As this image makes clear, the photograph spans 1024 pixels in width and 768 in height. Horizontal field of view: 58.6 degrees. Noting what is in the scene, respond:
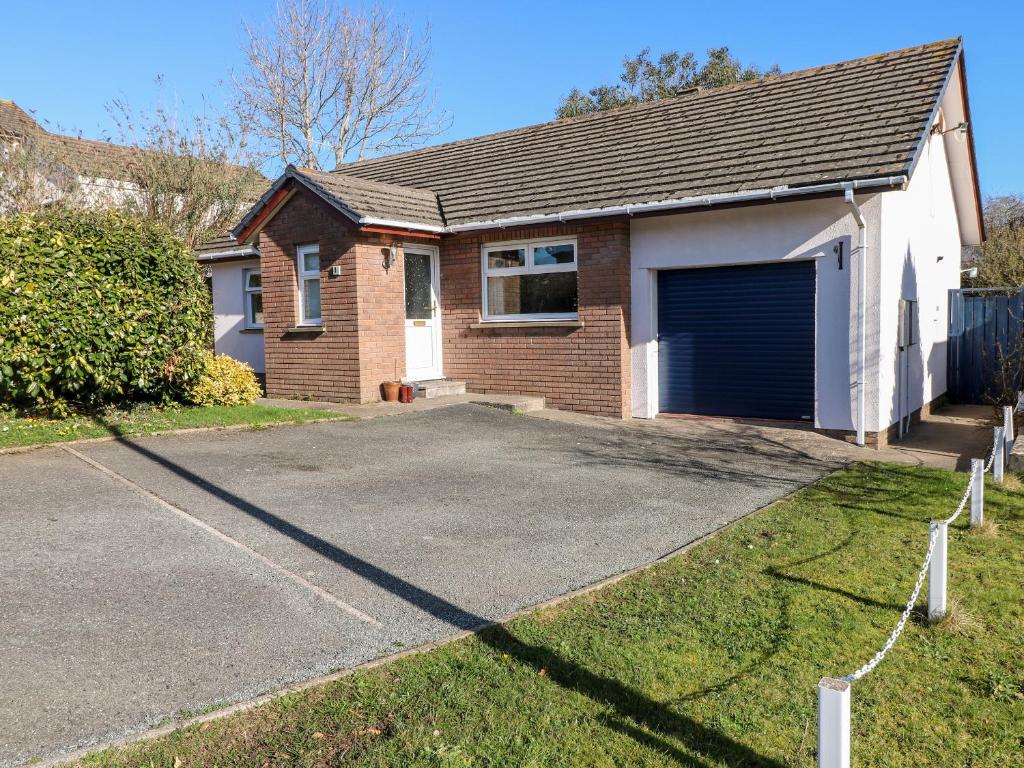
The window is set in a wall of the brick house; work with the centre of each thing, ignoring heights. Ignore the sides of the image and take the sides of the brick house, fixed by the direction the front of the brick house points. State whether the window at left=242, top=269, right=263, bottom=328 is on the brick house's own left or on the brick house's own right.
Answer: on the brick house's own right

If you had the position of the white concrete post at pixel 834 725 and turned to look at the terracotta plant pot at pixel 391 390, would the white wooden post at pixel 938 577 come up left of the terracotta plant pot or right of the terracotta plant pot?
right

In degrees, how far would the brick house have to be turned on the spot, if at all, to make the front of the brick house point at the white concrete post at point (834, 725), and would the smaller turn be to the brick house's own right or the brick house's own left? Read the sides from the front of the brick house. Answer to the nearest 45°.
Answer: approximately 45° to the brick house's own left

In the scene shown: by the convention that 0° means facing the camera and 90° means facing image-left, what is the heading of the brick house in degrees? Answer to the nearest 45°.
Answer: approximately 45°

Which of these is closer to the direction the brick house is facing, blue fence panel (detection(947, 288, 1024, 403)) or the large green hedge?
the large green hedge

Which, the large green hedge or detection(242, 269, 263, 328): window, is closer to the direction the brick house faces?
the large green hedge

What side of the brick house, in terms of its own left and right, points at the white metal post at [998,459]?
left

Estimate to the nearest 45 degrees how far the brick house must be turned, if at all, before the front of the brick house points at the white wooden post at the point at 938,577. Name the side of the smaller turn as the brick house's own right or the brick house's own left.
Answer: approximately 45° to the brick house's own left

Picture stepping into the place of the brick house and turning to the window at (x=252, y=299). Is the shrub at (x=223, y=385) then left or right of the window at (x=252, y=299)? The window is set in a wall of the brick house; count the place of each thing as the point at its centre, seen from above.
left

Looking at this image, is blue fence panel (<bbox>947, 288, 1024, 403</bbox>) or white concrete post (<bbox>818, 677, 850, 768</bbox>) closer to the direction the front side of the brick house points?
the white concrete post
